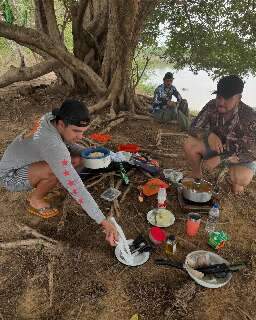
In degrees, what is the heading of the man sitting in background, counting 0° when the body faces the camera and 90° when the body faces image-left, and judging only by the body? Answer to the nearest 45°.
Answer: approximately 315°

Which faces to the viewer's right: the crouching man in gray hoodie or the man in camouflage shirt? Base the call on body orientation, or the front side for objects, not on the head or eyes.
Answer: the crouching man in gray hoodie

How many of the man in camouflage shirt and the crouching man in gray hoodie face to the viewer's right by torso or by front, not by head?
1

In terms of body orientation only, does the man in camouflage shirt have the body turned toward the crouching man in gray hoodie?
yes

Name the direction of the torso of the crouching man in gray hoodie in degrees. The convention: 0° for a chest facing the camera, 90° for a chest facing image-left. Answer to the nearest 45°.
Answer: approximately 270°

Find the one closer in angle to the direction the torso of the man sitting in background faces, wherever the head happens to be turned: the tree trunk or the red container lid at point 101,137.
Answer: the red container lid

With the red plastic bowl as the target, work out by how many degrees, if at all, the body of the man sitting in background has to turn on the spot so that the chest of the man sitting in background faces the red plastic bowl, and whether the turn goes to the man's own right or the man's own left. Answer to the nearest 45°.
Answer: approximately 45° to the man's own right

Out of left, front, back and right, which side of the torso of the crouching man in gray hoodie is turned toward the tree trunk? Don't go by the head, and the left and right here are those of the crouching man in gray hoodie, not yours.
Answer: left
